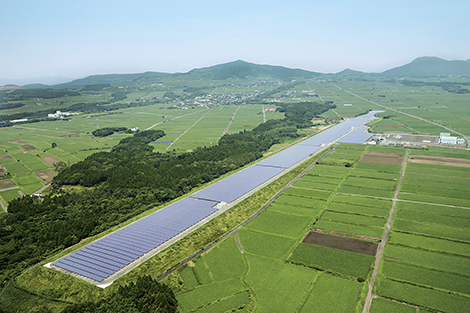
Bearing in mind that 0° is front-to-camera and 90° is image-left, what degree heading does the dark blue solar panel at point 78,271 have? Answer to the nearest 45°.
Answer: approximately 45°

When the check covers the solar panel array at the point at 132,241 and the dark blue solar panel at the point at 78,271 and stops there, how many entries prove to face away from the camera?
0

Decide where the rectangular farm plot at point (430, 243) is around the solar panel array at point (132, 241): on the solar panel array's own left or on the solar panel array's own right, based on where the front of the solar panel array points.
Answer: on the solar panel array's own left

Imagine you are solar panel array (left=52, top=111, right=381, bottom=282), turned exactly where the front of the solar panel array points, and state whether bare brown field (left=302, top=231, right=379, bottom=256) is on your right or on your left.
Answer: on your left

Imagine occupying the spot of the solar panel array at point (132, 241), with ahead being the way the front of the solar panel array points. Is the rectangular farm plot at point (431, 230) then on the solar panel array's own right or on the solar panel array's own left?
on the solar panel array's own left

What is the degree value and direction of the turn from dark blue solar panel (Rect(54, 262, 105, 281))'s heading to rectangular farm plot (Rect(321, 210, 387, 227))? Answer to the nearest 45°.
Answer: approximately 135° to its left

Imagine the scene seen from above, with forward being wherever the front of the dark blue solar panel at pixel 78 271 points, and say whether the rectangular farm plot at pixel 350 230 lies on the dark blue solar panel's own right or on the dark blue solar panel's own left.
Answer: on the dark blue solar panel's own left

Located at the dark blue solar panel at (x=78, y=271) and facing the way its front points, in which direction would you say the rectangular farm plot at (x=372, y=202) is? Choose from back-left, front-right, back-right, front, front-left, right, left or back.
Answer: back-left
